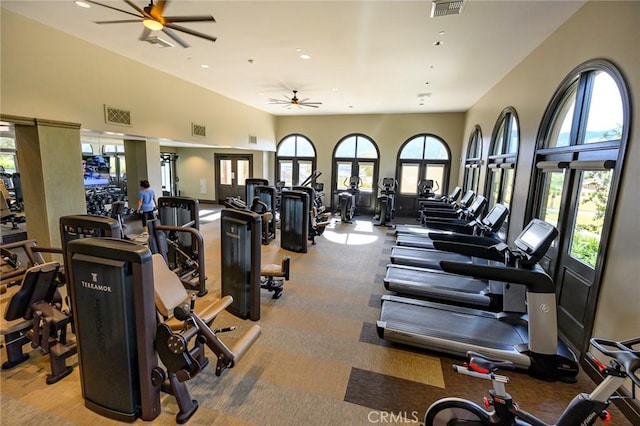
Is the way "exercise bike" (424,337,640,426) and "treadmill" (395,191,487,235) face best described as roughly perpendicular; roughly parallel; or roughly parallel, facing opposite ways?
roughly parallel

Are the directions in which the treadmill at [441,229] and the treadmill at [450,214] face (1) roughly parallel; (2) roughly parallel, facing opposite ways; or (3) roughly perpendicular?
roughly parallel

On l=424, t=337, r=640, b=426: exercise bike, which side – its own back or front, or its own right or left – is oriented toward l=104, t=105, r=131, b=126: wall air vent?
back

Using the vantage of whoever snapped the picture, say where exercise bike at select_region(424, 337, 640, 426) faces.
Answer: facing to the right of the viewer

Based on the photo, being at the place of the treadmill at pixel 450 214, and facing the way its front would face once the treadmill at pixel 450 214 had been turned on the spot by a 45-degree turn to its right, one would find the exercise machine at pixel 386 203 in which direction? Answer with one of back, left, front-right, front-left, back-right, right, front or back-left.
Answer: back

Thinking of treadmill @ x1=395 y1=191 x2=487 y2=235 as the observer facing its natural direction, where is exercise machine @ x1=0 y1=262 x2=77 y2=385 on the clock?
The exercise machine is roughly at 4 o'clock from the treadmill.

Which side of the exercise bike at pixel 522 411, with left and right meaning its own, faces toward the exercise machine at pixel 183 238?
back

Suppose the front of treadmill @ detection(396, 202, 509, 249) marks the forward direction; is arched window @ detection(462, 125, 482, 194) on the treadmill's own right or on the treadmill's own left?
on the treadmill's own left

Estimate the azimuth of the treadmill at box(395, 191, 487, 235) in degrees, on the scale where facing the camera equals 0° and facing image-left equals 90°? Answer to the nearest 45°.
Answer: approximately 270°

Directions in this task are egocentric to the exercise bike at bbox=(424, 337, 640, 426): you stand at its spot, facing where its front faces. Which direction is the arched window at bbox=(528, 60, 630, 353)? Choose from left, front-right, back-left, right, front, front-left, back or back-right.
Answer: left

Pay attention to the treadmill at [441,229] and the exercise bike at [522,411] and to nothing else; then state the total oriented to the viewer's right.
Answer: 2

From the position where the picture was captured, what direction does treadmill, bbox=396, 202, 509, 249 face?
facing to the right of the viewer

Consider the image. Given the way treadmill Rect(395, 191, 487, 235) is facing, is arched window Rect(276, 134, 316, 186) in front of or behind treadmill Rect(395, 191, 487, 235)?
behind

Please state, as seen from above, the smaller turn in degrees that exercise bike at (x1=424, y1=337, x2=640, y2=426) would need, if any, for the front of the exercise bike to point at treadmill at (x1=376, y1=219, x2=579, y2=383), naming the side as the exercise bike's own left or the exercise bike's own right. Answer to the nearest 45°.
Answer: approximately 90° to the exercise bike's own left
